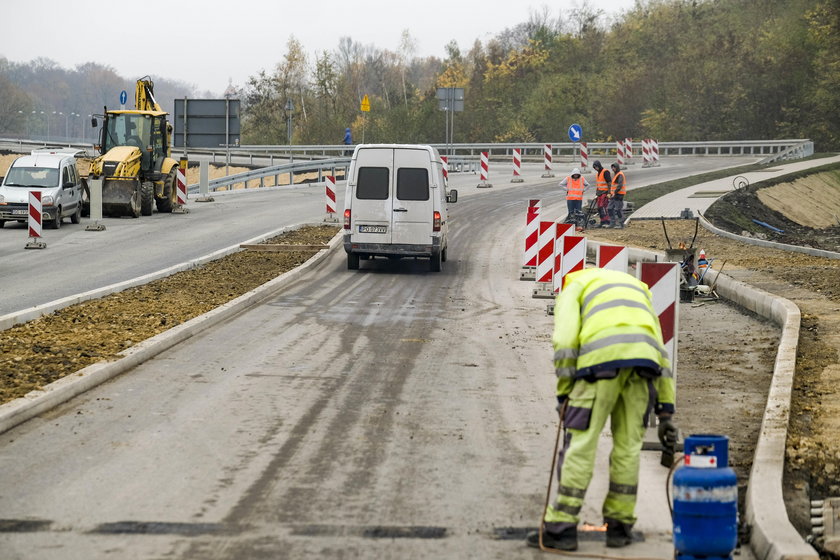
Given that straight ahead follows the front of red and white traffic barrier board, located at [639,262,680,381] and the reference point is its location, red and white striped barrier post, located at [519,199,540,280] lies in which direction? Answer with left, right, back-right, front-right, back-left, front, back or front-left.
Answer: back

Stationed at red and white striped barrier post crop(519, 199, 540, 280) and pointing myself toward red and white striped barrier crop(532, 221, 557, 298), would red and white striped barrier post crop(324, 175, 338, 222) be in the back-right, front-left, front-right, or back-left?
back-right

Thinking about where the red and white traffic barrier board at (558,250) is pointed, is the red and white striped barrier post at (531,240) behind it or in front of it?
behind

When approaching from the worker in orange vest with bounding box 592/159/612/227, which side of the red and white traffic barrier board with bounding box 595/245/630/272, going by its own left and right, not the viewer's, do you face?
back

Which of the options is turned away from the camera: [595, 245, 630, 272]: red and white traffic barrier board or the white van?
the white van

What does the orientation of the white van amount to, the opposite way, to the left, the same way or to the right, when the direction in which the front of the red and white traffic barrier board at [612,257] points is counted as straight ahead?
the opposite way

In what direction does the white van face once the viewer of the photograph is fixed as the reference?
facing away from the viewer

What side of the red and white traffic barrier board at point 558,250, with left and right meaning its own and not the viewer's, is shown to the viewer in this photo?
front

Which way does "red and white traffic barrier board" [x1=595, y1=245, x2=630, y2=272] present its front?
toward the camera
